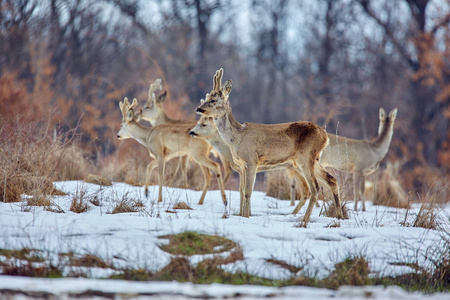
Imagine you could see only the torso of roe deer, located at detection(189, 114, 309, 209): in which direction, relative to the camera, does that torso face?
to the viewer's left

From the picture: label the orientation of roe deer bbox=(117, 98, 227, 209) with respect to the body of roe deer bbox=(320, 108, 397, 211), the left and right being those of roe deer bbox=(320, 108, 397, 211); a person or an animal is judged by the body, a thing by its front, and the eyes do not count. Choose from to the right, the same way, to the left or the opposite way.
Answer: the opposite way

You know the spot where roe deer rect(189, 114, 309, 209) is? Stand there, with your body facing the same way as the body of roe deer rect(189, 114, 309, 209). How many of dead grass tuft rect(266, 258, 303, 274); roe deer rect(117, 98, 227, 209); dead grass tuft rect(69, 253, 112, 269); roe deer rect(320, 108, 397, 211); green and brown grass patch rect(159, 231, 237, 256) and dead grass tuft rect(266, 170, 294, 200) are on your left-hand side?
3

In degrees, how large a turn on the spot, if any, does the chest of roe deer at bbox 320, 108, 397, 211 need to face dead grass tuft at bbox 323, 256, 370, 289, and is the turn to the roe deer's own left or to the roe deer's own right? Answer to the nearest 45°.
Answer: approximately 90° to the roe deer's own right

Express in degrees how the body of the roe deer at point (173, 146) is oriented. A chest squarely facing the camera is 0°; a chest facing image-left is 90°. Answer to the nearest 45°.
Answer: approximately 90°

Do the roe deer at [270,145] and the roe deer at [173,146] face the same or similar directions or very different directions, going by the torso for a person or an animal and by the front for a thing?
same or similar directions

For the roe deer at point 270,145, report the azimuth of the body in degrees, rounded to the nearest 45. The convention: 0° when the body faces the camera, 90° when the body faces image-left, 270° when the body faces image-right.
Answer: approximately 90°

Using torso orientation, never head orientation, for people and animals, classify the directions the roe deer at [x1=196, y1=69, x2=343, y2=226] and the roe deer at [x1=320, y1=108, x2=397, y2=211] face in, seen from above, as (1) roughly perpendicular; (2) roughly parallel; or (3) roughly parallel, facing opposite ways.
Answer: roughly parallel, facing opposite ways

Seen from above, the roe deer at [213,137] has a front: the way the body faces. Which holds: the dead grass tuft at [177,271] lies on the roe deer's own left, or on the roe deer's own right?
on the roe deer's own left

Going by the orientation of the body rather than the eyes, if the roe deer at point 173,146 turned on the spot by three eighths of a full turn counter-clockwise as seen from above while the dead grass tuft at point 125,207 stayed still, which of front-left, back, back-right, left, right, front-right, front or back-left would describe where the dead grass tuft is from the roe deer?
front-right

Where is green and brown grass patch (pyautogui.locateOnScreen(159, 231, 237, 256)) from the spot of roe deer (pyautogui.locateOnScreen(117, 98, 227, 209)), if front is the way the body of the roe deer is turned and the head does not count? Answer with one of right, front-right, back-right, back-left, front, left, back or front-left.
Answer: left

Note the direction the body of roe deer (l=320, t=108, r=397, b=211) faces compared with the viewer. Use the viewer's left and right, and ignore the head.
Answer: facing to the right of the viewer

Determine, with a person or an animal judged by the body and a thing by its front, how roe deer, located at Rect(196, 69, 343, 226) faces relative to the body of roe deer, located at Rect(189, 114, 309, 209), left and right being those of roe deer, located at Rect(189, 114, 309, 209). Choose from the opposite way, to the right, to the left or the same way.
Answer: the same way

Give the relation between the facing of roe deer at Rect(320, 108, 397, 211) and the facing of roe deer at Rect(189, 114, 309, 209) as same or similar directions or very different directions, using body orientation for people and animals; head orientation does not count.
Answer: very different directions
